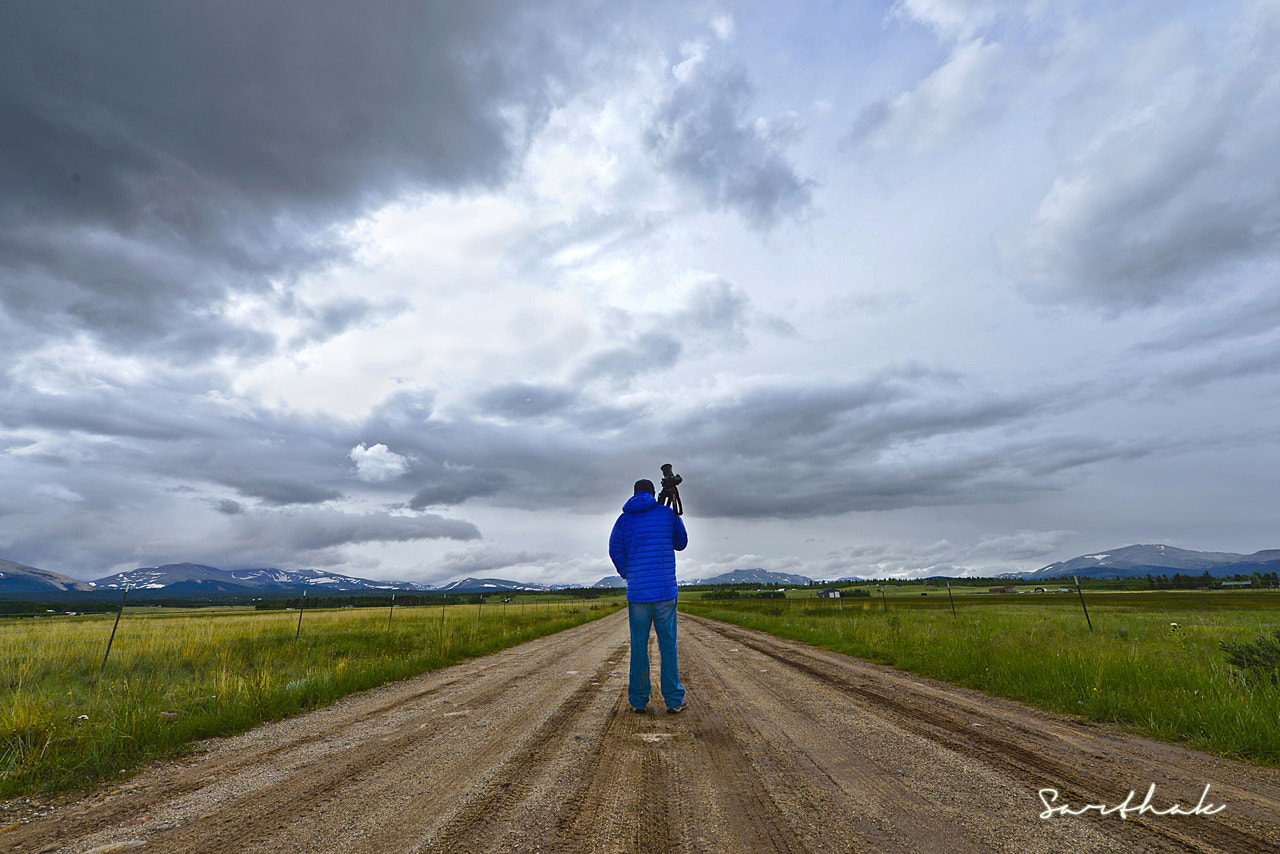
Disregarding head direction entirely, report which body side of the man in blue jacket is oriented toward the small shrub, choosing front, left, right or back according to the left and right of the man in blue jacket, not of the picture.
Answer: right

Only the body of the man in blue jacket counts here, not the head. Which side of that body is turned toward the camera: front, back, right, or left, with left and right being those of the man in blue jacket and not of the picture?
back
